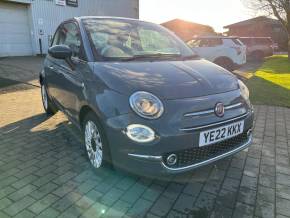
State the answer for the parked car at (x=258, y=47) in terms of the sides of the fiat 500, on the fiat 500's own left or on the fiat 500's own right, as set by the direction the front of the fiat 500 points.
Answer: on the fiat 500's own left

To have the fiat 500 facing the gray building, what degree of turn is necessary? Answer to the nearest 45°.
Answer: approximately 180°

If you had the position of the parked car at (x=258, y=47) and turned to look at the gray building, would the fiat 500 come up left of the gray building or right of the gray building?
left

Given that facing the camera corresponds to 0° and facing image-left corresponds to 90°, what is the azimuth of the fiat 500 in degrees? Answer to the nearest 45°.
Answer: approximately 315°

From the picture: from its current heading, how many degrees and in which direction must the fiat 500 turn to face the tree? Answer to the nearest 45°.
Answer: approximately 90° to its left

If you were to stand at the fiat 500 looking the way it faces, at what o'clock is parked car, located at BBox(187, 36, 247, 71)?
The parked car is roughly at 8 o'clock from the fiat 500.

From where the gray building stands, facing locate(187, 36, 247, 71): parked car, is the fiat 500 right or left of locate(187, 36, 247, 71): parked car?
right
